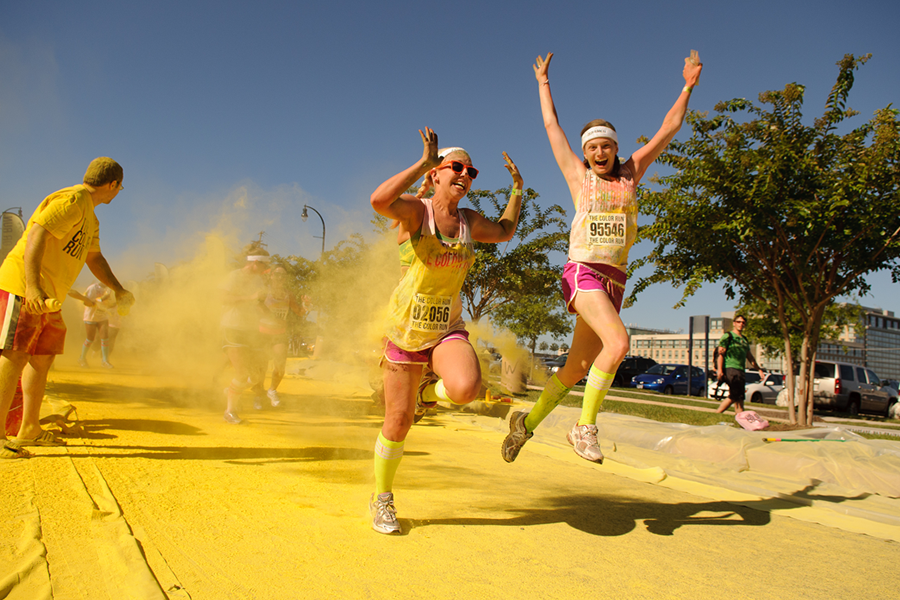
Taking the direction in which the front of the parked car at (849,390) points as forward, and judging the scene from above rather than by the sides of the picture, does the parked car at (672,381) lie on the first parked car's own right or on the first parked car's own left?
on the first parked car's own left

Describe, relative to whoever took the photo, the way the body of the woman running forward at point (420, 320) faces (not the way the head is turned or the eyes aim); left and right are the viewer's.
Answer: facing the viewer and to the right of the viewer

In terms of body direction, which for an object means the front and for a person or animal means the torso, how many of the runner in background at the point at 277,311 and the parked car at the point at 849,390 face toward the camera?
1

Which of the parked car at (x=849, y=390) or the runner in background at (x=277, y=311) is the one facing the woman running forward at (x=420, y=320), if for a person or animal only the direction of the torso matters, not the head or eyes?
the runner in background

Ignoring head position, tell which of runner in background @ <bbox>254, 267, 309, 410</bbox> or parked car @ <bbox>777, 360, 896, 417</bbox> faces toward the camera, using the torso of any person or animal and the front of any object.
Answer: the runner in background

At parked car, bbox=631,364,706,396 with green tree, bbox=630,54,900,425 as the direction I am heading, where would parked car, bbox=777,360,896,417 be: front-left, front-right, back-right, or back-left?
front-left

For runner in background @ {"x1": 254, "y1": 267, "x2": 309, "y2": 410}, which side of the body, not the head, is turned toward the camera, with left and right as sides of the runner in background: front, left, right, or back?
front

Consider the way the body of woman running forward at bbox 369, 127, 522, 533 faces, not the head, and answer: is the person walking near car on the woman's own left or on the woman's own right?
on the woman's own left

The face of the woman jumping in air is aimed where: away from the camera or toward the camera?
toward the camera

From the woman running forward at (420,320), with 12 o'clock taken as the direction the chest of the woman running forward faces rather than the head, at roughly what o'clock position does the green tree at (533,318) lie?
The green tree is roughly at 8 o'clock from the woman running forward.

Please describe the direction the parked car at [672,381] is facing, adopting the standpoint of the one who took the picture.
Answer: facing the viewer and to the left of the viewer

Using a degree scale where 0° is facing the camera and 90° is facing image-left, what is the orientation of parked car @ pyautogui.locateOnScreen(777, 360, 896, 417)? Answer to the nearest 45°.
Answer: approximately 225°

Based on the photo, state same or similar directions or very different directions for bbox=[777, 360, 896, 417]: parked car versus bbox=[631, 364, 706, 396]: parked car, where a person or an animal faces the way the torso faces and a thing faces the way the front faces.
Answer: very different directions

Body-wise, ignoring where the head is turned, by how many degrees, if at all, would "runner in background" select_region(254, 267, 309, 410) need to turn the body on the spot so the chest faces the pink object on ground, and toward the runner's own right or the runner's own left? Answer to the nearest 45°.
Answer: approximately 90° to the runner's own left

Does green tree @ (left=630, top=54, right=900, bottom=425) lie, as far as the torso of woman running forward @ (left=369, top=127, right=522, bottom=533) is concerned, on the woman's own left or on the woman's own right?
on the woman's own left

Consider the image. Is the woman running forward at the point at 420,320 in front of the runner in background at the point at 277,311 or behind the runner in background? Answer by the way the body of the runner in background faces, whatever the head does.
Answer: in front

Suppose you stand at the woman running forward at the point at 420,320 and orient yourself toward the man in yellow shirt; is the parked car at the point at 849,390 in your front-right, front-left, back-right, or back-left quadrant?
back-right
